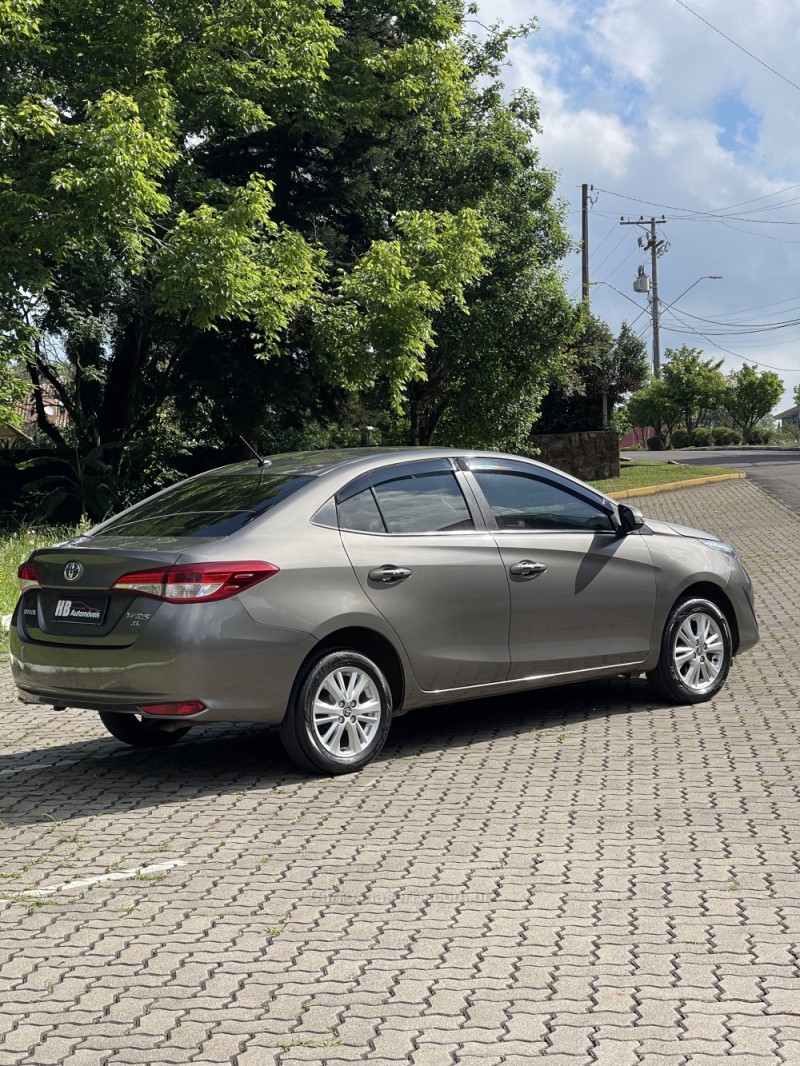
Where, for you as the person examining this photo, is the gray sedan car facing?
facing away from the viewer and to the right of the viewer

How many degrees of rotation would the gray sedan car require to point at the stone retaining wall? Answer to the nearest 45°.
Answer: approximately 45° to its left

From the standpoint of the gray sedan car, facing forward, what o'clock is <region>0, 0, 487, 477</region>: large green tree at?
The large green tree is roughly at 10 o'clock from the gray sedan car.

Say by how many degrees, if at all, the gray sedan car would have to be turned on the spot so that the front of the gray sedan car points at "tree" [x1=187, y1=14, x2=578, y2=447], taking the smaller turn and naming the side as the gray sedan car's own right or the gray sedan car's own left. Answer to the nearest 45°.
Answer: approximately 45° to the gray sedan car's own left

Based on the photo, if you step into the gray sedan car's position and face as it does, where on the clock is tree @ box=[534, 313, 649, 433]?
The tree is roughly at 11 o'clock from the gray sedan car.
